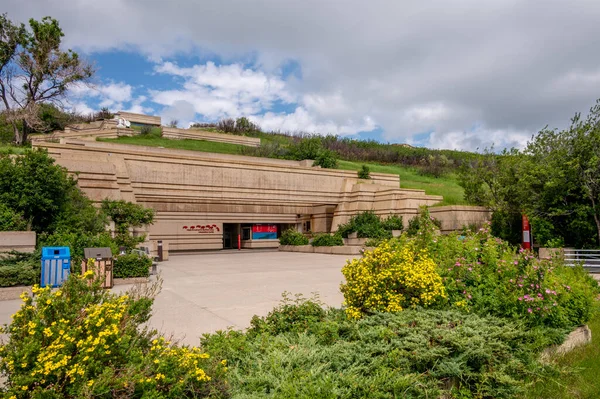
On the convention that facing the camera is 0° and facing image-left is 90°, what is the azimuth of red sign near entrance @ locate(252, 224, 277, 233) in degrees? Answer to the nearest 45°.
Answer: approximately 0°

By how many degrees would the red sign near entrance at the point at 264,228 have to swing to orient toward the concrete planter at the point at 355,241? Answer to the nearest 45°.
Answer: approximately 45° to its left

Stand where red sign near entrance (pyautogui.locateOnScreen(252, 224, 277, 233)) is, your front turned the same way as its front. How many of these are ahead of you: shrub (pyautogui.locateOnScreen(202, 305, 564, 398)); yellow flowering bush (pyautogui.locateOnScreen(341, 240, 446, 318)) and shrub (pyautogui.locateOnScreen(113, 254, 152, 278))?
3

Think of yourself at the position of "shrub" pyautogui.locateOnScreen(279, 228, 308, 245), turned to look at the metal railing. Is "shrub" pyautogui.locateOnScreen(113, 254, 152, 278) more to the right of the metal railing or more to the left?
right

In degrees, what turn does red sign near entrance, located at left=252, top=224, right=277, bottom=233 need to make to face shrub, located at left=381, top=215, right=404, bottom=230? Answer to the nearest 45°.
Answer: approximately 45° to its left
